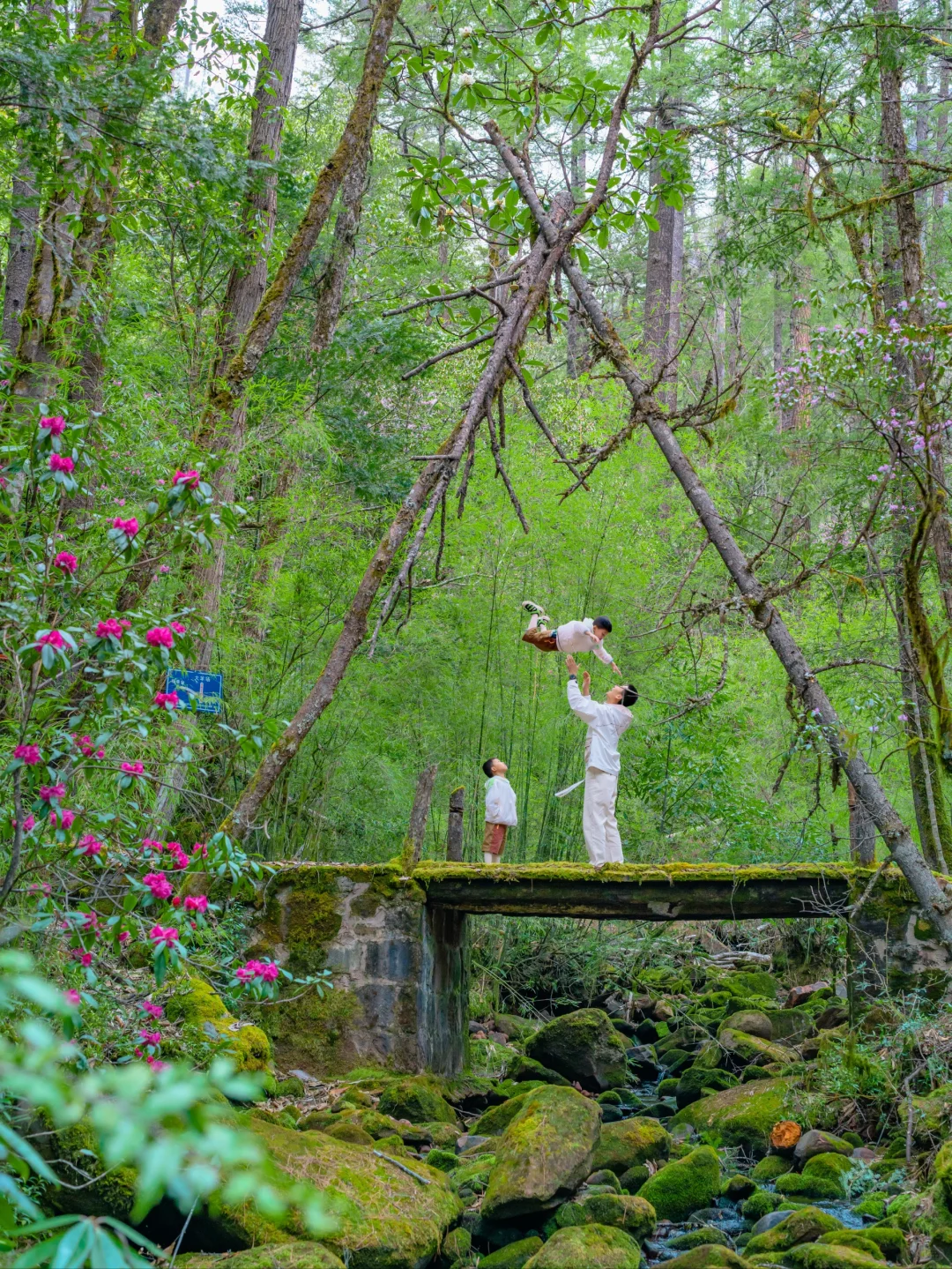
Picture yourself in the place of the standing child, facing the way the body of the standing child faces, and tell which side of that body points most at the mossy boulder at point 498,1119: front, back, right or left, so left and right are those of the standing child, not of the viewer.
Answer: right

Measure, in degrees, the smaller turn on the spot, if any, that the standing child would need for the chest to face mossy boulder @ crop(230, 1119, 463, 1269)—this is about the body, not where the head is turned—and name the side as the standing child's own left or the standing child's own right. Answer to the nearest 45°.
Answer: approximately 90° to the standing child's own right

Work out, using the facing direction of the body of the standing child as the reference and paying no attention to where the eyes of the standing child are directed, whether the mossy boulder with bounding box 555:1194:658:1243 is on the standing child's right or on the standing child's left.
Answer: on the standing child's right

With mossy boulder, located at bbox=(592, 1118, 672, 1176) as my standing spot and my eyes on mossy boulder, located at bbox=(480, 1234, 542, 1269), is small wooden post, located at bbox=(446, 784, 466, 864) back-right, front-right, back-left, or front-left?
back-right

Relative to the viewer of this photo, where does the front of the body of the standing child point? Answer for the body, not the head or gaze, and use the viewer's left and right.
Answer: facing to the right of the viewer

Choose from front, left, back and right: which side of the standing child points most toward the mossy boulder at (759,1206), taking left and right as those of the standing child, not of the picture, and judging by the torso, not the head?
right

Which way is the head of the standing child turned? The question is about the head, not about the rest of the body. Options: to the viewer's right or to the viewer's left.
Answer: to the viewer's right

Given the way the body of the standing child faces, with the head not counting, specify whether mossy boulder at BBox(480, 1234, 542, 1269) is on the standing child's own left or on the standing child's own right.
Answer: on the standing child's own right
